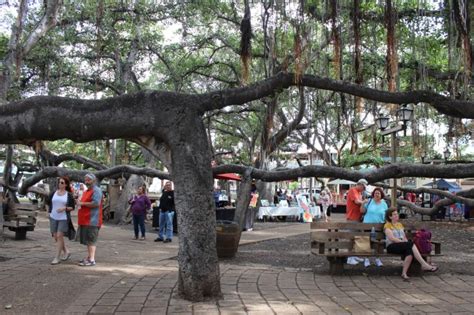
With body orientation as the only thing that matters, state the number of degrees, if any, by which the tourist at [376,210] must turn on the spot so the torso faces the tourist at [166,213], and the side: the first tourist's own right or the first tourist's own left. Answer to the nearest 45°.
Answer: approximately 135° to the first tourist's own right

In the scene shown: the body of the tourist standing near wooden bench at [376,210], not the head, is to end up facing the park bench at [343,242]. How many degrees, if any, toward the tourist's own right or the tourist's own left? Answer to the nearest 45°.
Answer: approximately 45° to the tourist's own right

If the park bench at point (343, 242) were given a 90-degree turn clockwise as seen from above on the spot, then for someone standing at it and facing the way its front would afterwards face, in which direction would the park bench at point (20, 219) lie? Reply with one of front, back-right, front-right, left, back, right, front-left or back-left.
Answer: front

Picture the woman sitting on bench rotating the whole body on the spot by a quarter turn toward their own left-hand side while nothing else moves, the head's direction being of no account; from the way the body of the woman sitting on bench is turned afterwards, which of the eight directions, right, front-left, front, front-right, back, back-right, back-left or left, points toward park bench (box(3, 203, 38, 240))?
back-left

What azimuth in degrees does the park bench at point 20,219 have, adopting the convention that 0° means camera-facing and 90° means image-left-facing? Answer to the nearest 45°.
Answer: approximately 45°

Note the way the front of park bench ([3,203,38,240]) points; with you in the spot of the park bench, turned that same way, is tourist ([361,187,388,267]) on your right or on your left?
on your left

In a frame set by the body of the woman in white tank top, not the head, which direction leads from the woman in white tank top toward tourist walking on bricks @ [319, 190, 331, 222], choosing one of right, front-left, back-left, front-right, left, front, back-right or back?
back
